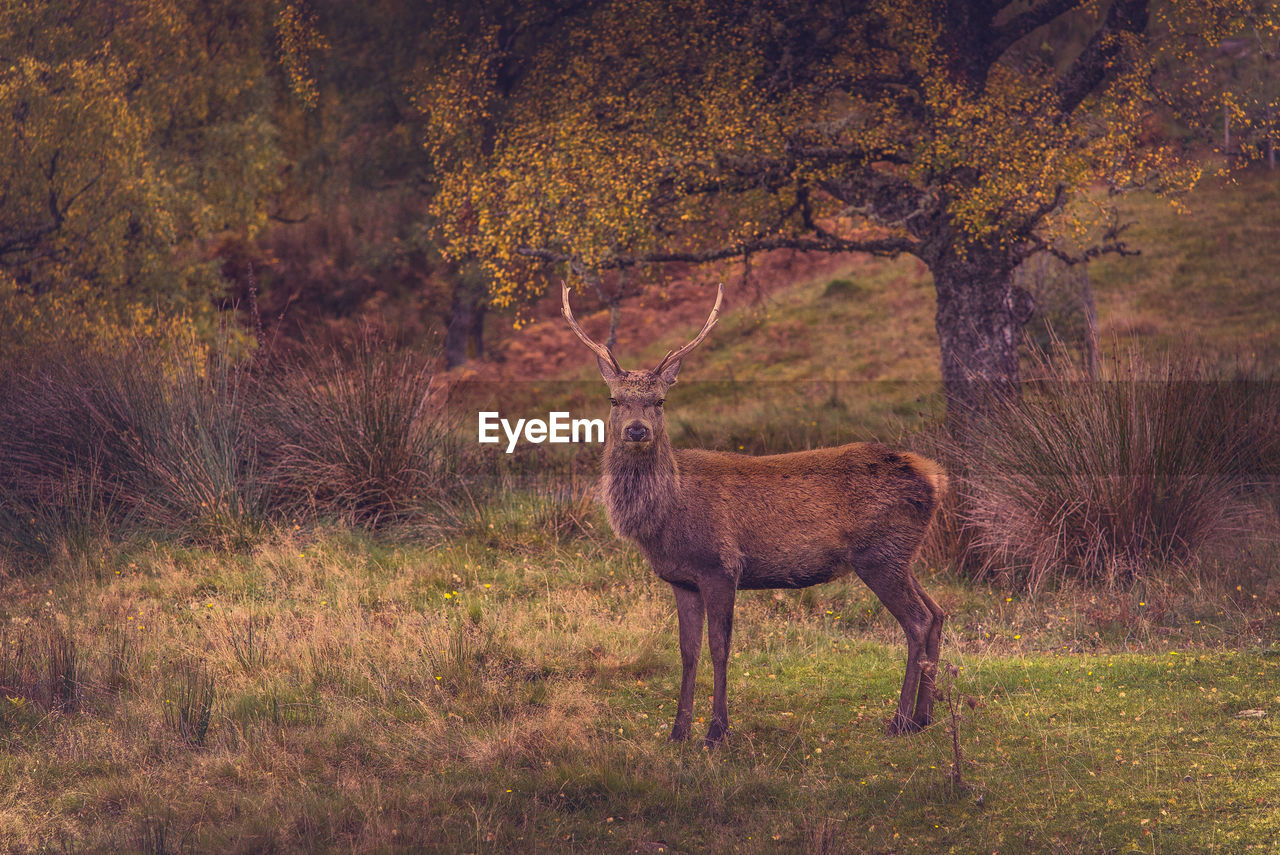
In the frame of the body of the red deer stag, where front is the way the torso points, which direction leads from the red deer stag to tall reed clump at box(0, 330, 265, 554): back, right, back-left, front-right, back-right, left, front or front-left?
front-right

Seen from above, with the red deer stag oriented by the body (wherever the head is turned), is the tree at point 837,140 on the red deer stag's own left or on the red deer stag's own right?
on the red deer stag's own right

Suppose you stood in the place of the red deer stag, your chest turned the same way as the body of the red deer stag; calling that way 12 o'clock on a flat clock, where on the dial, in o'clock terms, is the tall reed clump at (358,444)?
The tall reed clump is roughly at 2 o'clock from the red deer stag.

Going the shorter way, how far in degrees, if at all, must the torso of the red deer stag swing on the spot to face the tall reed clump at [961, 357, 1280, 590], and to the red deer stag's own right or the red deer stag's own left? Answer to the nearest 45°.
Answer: approximately 135° to the red deer stag's own right

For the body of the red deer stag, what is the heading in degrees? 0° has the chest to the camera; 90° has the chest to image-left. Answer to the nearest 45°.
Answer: approximately 90°

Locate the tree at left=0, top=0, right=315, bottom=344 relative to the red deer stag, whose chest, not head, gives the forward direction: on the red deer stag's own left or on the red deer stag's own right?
on the red deer stag's own right
